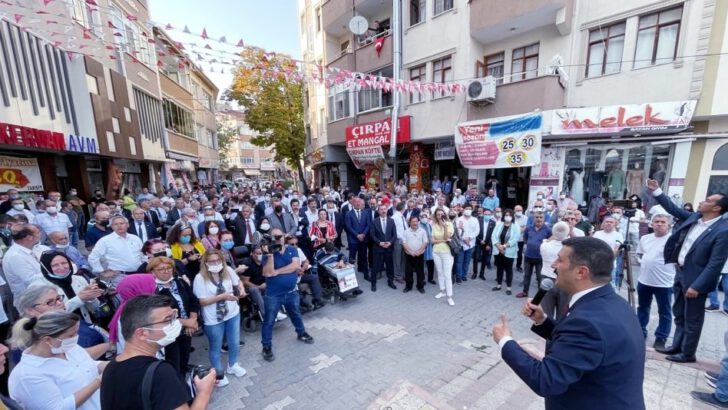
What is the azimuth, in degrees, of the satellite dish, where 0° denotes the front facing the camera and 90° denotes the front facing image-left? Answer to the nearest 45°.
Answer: approximately 0°

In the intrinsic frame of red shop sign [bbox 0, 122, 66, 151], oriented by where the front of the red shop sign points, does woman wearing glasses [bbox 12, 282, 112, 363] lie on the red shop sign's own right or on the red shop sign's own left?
on the red shop sign's own right

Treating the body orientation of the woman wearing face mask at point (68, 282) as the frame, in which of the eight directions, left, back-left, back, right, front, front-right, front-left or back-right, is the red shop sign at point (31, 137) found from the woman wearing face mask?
back-left

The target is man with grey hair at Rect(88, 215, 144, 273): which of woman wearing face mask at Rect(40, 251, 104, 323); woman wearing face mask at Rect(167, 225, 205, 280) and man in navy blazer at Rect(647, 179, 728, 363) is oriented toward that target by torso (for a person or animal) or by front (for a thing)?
the man in navy blazer

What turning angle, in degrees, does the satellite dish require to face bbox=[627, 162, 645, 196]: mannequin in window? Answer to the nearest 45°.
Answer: approximately 45° to its left

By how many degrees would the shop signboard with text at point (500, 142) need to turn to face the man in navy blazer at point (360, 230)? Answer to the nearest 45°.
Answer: approximately 45° to its right

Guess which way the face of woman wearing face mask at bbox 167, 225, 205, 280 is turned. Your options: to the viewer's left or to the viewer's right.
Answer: to the viewer's right

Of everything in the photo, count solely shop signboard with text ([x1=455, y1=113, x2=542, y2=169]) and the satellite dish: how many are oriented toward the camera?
2
